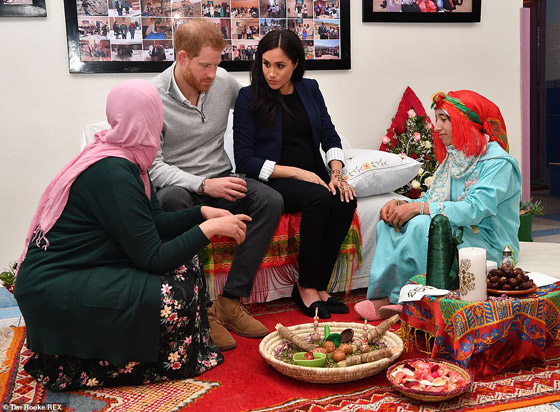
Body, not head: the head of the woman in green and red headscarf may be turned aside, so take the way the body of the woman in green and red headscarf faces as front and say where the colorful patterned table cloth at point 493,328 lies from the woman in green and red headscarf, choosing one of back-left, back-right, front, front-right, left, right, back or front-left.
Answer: left

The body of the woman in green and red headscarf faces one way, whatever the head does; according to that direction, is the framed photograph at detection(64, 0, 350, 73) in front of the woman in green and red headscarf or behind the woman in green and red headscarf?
in front

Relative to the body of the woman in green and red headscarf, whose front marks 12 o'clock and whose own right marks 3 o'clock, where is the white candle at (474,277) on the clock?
The white candle is roughly at 9 o'clock from the woman in green and red headscarf.

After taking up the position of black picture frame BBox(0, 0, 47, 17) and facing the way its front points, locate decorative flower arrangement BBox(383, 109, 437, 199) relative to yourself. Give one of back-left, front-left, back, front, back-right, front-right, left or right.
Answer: left

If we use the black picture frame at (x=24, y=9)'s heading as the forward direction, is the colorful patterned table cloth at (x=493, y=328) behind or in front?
in front

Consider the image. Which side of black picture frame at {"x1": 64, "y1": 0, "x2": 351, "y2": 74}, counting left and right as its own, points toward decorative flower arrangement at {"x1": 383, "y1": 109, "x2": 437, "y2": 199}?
left

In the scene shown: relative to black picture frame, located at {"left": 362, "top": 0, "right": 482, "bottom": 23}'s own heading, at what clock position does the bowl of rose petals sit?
The bowl of rose petals is roughly at 12 o'clock from the black picture frame.

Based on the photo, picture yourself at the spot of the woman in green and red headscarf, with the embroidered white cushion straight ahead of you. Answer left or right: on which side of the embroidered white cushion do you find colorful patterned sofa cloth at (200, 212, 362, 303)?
left

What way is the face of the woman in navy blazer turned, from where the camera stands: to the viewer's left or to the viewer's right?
to the viewer's left

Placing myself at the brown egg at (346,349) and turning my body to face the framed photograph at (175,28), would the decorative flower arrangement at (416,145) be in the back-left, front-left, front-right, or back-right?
front-right

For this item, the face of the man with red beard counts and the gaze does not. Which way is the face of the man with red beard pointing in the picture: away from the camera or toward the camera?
toward the camera

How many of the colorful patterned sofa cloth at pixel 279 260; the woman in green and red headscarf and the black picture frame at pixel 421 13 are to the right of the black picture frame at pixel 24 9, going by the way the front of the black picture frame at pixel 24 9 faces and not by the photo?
0

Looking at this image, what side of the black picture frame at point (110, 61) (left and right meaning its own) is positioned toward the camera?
front

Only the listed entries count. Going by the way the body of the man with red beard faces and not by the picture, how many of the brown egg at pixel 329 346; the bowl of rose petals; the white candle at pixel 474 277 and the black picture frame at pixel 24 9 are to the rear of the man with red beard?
1

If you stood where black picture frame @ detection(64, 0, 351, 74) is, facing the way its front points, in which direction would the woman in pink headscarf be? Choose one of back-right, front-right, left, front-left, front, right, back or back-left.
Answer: front

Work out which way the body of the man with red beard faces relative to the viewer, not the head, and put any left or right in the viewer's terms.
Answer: facing the viewer and to the right of the viewer

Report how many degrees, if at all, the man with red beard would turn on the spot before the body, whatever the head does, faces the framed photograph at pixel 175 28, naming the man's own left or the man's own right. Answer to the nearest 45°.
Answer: approximately 135° to the man's own left

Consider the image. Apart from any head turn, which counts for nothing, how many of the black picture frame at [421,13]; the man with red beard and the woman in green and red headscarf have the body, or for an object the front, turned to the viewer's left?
1

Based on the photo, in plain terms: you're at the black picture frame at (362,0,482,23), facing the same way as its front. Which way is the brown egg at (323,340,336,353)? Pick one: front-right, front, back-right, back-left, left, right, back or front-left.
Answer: front
